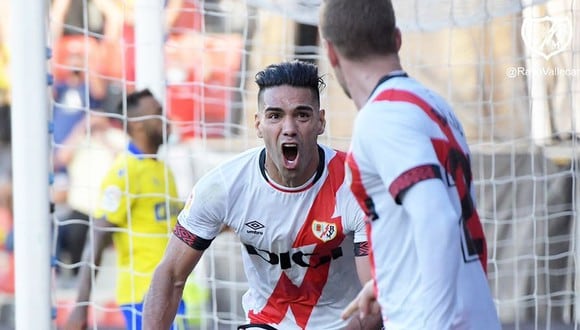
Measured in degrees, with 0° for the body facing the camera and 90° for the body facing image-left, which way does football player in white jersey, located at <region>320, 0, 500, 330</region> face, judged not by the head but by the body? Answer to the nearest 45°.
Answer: approximately 135°

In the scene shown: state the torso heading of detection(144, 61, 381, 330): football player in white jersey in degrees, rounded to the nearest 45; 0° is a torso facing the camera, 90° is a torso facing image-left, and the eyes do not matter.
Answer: approximately 0°

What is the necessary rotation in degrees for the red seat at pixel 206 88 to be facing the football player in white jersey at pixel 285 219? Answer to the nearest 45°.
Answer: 0° — it already faces them

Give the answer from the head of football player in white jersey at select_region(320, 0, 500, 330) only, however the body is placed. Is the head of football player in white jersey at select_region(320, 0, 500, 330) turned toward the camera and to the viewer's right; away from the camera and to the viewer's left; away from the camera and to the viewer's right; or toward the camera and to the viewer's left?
away from the camera and to the viewer's left

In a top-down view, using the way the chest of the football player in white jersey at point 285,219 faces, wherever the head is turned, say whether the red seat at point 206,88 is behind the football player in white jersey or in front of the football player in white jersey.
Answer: behind

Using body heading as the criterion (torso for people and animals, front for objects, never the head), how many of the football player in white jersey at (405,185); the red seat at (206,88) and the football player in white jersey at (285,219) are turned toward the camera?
2
